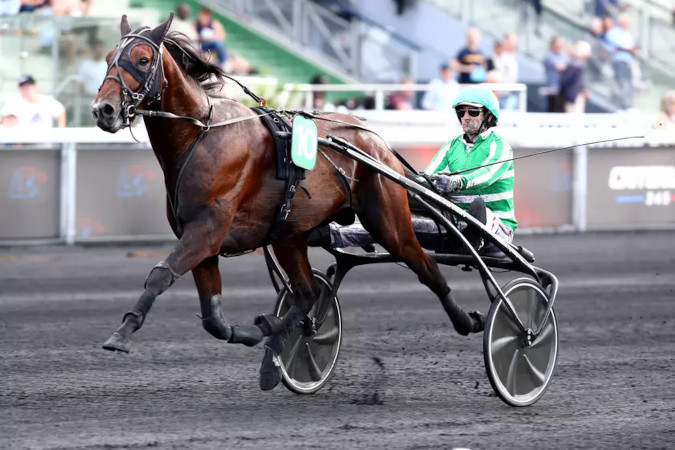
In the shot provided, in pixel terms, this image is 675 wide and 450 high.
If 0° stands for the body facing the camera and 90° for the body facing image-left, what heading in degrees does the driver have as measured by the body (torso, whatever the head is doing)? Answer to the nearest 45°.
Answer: approximately 45°

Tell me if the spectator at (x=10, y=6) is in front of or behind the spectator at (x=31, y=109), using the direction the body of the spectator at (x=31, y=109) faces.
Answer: behind

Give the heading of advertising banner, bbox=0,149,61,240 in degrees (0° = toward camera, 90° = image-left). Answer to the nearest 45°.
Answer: approximately 0°

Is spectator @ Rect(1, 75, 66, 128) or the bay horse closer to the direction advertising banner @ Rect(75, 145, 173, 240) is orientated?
the bay horse

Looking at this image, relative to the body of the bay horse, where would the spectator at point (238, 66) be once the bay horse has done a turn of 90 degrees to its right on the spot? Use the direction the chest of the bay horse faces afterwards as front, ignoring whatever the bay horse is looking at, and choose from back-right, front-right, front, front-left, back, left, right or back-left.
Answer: front-right

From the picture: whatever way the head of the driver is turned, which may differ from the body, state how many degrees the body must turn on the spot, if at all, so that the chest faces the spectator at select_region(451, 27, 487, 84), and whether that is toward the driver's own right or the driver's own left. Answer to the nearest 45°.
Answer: approximately 135° to the driver's own right

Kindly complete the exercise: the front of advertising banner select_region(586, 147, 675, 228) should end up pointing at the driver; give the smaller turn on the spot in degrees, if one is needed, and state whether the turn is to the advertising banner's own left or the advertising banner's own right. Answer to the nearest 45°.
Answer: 0° — it already faces them
